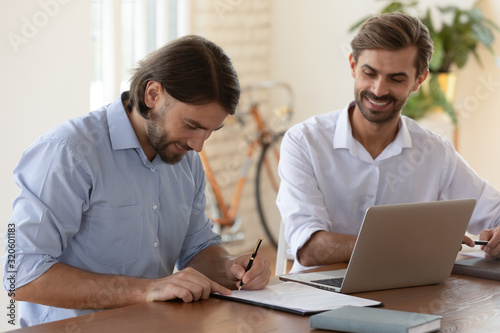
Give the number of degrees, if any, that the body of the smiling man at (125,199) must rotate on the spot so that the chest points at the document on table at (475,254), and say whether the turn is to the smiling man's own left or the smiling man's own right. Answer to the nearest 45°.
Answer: approximately 45° to the smiling man's own left

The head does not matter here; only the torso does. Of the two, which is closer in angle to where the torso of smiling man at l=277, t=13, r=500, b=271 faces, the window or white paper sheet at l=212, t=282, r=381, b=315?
the white paper sheet

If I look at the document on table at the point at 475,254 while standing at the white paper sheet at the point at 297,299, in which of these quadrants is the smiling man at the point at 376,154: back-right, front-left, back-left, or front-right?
front-left

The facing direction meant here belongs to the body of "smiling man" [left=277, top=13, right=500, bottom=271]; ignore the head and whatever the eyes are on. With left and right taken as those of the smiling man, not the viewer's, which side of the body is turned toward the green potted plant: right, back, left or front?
back

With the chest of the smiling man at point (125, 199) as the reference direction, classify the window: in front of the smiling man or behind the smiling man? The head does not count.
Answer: behind

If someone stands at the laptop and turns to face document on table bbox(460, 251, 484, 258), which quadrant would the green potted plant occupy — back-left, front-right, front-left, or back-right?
front-left

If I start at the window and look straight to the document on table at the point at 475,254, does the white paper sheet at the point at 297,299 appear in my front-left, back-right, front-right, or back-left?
front-right

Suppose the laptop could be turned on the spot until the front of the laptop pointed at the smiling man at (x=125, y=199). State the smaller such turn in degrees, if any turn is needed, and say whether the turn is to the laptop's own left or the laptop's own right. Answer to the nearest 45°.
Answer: approximately 45° to the laptop's own left

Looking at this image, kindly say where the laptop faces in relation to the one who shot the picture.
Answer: facing away from the viewer and to the left of the viewer

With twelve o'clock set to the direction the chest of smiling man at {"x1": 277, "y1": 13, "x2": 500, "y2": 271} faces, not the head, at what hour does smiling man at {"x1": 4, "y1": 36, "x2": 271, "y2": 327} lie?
smiling man at {"x1": 4, "y1": 36, "x2": 271, "y2": 327} is roughly at 1 o'clock from smiling man at {"x1": 277, "y1": 13, "x2": 500, "y2": 271}.

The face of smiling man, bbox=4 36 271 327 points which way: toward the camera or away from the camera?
toward the camera

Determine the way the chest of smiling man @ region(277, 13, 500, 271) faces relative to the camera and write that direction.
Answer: toward the camera

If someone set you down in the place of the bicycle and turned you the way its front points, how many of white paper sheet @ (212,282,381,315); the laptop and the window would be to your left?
0

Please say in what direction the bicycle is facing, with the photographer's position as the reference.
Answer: facing the viewer and to the right of the viewer

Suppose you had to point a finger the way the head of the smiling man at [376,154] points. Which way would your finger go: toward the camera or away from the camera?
toward the camera
